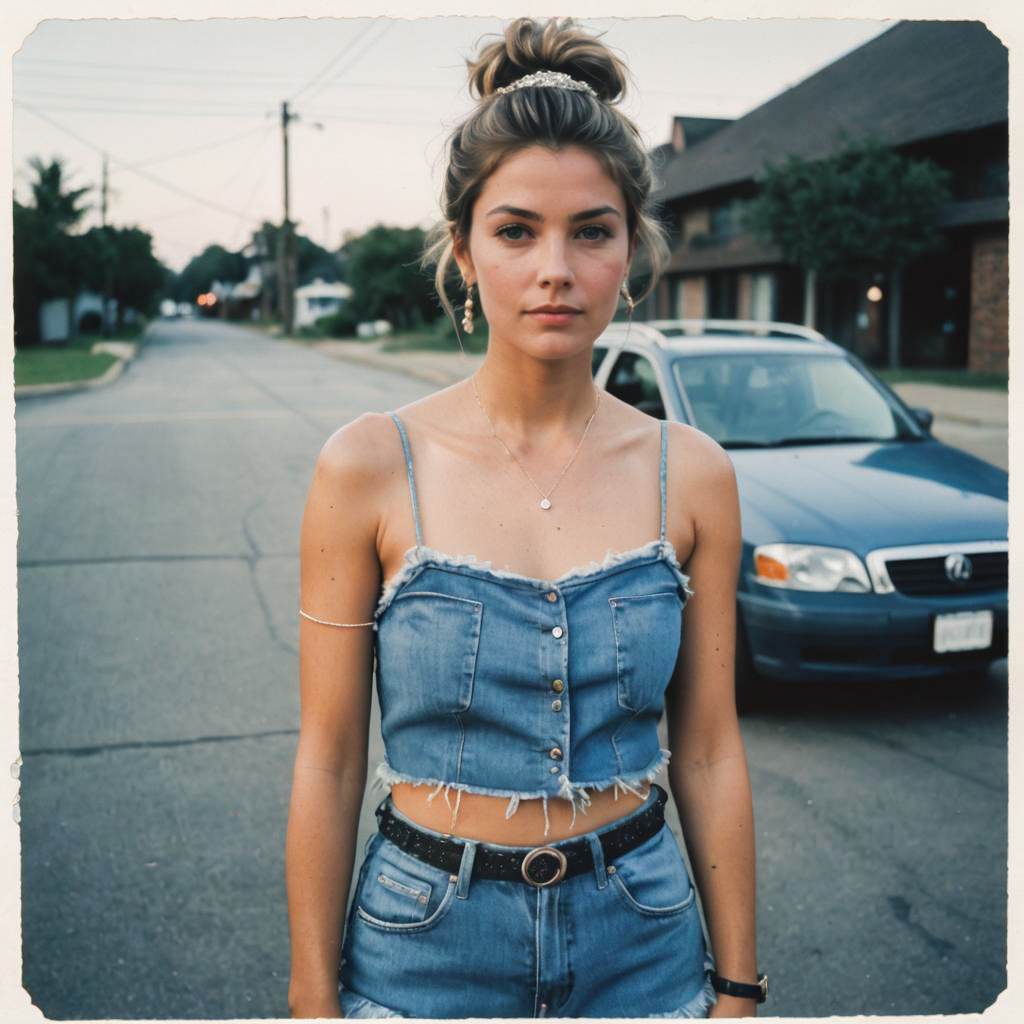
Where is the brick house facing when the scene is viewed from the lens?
facing the viewer and to the left of the viewer

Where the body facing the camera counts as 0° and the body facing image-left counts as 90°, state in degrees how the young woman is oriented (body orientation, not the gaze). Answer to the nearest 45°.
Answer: approximately 0°

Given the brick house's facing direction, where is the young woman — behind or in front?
in front

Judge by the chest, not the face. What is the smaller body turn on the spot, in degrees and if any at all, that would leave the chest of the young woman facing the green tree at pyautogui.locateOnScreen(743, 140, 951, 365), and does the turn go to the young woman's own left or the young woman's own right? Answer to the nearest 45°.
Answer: approximately 180°

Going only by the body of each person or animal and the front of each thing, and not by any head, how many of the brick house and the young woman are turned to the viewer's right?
0

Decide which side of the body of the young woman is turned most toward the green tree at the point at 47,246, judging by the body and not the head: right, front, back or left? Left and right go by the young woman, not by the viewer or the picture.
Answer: back

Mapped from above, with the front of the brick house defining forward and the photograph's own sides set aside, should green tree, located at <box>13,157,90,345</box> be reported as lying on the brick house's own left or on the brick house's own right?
on the brick house's own right

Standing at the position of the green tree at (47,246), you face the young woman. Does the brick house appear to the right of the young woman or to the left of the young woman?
left
